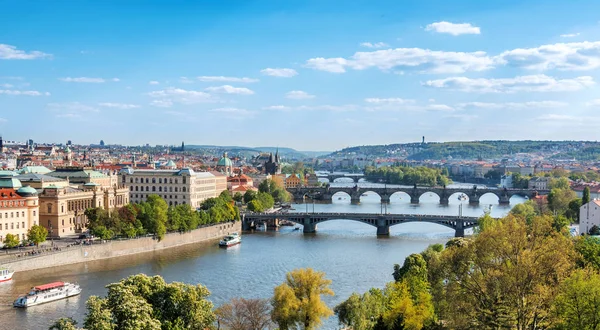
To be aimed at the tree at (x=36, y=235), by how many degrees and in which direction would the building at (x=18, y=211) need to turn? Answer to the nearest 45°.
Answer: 0° — it already faces it

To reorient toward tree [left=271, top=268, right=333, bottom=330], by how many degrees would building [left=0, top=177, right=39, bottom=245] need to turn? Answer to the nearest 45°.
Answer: approximately 45° to its right

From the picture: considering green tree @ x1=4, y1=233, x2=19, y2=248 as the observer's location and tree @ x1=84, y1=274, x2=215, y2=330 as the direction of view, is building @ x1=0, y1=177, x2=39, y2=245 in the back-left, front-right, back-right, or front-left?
back-left

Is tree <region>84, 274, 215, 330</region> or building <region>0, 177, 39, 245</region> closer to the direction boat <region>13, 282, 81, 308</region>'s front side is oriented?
the tree

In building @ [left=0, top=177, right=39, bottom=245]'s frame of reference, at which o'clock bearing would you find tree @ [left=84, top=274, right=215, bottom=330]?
The tree is roughly at 1 o'clock from the building.

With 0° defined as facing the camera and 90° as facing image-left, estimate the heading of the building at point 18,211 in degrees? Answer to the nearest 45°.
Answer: approximately 315°

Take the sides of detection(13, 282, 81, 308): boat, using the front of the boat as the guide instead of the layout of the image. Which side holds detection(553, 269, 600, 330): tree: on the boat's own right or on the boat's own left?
on the boat's own left

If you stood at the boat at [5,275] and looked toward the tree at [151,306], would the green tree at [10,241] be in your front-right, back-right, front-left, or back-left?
back-left
